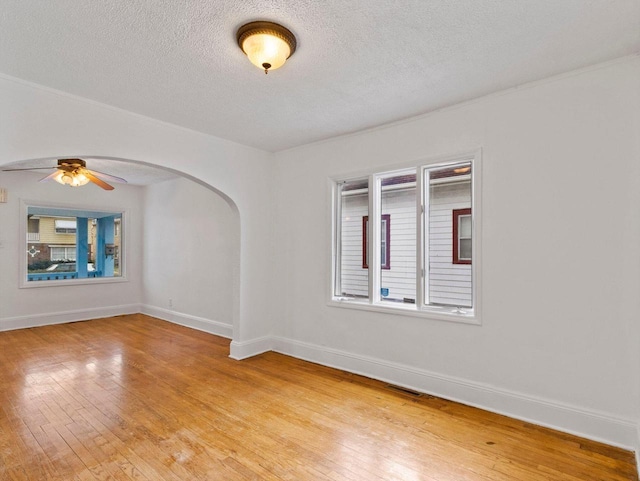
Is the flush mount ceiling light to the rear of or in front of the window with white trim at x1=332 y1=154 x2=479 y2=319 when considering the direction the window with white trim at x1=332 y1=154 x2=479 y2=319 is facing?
in front

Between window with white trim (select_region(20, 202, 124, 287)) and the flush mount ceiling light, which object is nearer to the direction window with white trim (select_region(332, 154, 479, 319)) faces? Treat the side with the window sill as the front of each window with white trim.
the flush mount ceiling light

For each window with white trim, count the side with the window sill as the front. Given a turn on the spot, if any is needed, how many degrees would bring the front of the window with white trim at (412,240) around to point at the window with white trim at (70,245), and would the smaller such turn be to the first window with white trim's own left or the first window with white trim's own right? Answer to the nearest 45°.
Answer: approximately 45° to the first window with white trim's own right

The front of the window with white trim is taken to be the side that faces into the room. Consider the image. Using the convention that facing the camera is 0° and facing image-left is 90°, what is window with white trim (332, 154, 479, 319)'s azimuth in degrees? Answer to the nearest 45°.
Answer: approximately 45°
